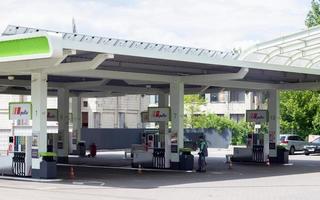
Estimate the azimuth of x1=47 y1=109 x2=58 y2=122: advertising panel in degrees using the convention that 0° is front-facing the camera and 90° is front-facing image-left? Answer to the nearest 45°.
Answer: approximately 0°

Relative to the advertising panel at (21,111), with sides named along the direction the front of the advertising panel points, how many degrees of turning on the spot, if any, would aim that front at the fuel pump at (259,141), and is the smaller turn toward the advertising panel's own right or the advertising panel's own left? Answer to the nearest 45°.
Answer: approximately 135° to the advertising panel's own left

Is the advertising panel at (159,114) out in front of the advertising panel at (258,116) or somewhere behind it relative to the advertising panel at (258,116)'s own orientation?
in front

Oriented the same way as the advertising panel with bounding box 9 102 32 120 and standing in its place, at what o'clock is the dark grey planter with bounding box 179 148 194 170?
The dark grey planter is roughly at 8 o'clock from the advertising panel.

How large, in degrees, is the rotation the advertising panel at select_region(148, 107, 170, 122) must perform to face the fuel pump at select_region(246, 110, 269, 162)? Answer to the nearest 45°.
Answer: approximately 135° to its left

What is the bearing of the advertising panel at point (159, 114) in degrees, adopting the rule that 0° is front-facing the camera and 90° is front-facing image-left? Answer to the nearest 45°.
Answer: approximately 0°

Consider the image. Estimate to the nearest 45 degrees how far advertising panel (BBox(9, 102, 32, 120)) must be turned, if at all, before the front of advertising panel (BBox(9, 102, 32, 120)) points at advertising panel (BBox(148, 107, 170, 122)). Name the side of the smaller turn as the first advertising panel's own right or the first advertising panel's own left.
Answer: approximately 135° to the first advertising panel's own left

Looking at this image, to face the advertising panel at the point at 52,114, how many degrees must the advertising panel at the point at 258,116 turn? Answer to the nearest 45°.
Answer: approximately 90° to its right

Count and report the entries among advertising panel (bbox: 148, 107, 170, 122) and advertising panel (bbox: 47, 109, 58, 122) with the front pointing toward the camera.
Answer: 2
